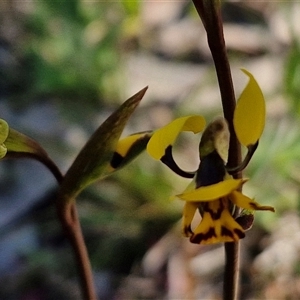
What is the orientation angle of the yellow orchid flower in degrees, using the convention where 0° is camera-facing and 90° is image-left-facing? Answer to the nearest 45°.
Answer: approximately 0°
